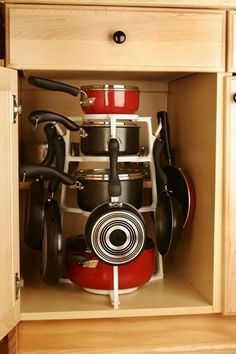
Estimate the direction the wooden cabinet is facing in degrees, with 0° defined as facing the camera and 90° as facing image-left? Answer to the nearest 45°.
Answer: approximately 0°
